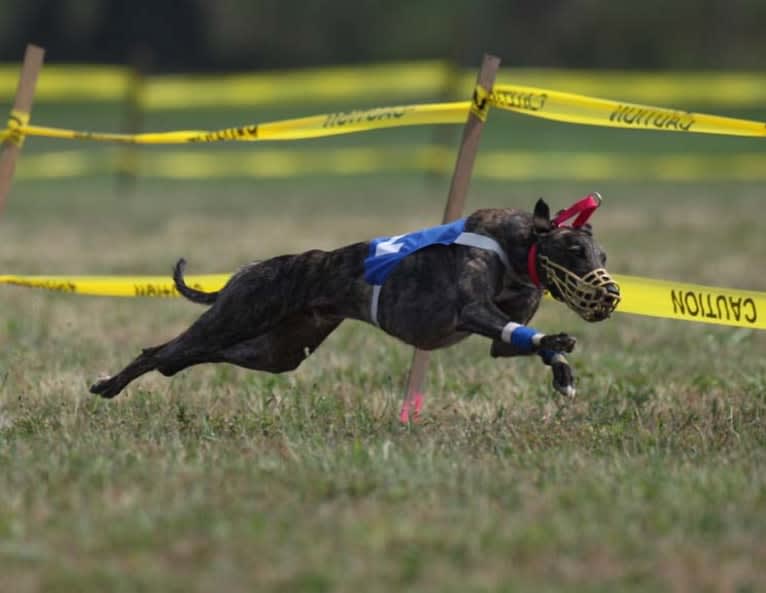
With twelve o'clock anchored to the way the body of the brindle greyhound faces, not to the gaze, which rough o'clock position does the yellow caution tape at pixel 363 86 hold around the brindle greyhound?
The yellow caution tape is roughly at 9 o'clock from the brindle greyhound.

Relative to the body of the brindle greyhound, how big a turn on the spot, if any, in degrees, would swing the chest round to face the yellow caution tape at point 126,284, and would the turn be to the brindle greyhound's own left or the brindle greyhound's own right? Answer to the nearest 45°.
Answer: approximately 135° to the brindle greyhound's own left

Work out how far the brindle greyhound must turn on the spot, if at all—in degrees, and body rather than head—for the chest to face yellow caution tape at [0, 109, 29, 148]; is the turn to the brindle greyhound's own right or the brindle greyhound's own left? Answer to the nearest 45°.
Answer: approximately 135° to the brindle greyhound's own left

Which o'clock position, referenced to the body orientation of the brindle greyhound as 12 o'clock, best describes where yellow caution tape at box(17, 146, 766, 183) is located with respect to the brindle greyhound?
The yellow caution tape is roughly at 9 o'clock from the brindle greyhound.

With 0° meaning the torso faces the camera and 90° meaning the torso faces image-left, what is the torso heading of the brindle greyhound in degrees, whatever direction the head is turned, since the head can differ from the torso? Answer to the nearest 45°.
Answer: approximately 270°
